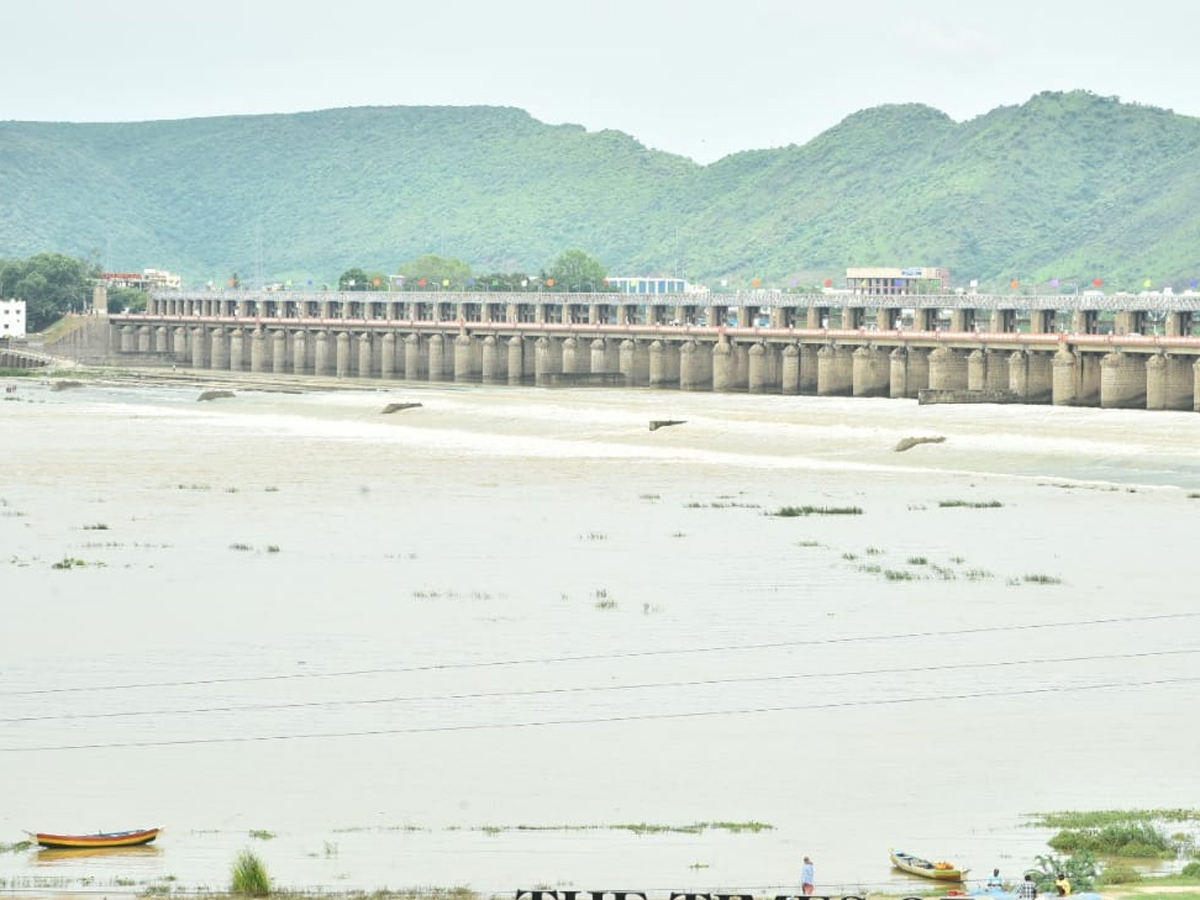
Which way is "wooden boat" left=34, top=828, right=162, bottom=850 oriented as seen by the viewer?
to the viewer's right

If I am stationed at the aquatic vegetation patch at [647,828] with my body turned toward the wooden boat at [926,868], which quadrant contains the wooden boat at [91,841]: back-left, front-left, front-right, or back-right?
back-right

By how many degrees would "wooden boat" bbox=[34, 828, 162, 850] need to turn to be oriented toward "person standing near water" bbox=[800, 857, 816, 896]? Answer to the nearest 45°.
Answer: approximately 45° to its right

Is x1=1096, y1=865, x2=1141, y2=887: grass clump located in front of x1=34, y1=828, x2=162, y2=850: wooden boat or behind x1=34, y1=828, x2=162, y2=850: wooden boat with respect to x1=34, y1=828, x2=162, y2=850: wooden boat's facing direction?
in front

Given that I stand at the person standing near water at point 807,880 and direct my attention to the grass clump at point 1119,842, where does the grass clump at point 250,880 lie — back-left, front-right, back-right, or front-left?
back-left

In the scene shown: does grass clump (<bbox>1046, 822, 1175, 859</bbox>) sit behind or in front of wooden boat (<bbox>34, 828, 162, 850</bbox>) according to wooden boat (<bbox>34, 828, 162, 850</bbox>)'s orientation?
in front

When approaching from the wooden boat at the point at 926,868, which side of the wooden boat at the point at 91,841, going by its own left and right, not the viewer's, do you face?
front

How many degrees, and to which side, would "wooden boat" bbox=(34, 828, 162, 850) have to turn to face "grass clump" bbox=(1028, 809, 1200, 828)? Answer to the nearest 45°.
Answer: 0° — it already faces it
